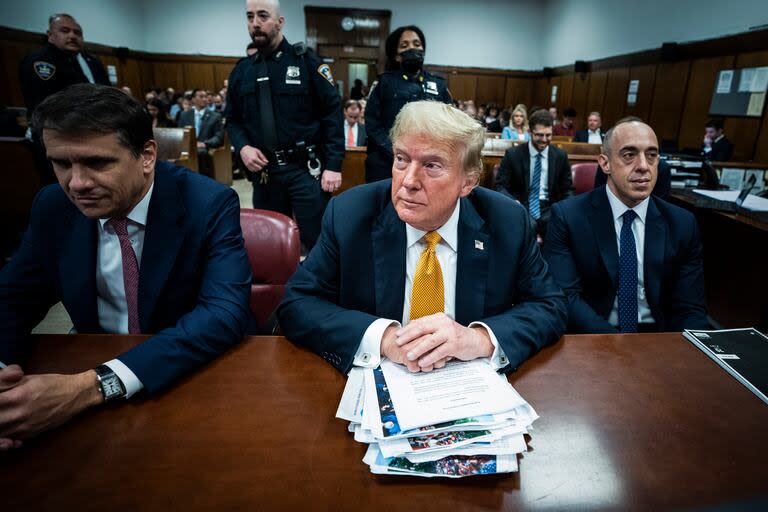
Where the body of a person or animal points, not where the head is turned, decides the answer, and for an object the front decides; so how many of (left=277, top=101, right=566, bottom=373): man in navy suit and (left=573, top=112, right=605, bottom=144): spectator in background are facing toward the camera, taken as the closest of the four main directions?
2

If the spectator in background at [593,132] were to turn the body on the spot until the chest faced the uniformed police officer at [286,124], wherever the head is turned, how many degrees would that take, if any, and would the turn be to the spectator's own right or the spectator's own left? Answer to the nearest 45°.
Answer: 0° — they already face them

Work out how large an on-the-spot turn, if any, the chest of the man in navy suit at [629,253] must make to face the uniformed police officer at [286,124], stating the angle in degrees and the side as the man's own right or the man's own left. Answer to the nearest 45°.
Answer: approximately 90° to the man's own right

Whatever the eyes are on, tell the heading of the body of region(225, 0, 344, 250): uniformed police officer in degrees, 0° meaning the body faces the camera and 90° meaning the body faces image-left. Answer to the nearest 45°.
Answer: approximately 45°

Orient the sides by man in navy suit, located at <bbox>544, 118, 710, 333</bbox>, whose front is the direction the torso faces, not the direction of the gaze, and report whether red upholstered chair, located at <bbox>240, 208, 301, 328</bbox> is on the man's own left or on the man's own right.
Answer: on the man's own right

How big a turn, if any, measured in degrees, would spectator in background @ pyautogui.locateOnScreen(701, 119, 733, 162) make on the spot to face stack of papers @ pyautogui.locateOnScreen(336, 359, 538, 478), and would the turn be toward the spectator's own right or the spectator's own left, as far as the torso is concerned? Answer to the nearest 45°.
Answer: approximately 45° to the spectator's own left

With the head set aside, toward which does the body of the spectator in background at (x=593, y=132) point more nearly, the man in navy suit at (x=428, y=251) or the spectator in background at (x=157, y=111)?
the man in navy suit

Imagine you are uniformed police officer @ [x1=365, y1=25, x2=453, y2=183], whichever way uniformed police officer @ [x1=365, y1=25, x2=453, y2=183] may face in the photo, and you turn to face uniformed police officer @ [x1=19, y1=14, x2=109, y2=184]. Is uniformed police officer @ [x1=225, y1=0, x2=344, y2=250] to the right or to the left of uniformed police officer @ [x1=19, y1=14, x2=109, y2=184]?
left
